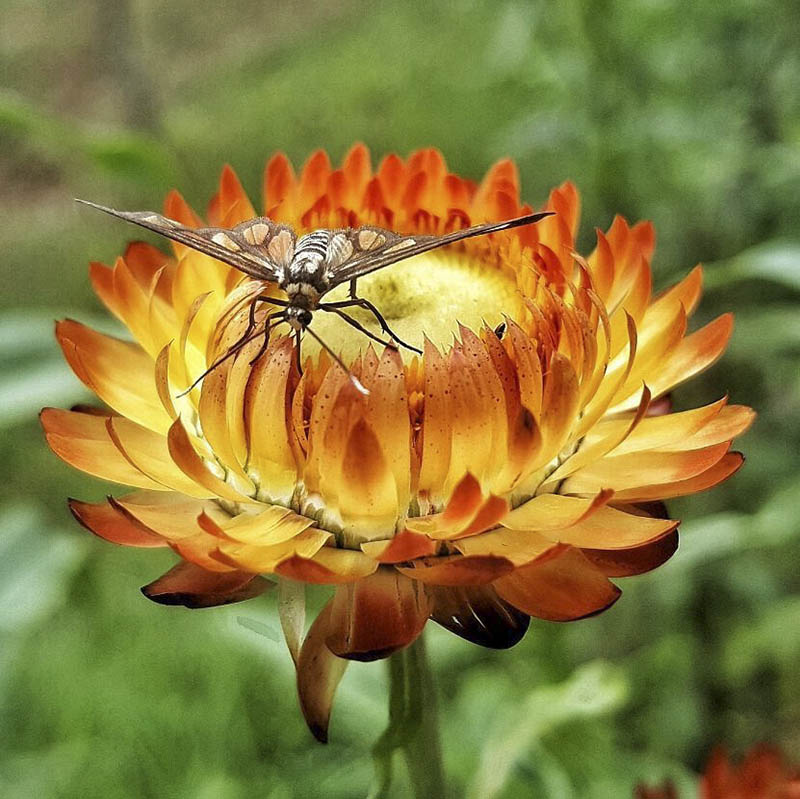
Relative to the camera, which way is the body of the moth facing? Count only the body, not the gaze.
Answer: toward the camera

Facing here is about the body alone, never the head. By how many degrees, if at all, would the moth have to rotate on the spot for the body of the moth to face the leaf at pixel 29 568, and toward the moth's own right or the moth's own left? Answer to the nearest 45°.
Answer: approximately 135° to the moth's own right

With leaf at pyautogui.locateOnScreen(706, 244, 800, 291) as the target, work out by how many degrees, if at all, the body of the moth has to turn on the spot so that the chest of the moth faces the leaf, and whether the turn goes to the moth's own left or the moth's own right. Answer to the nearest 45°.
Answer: approximately 135° to the moth's own left
